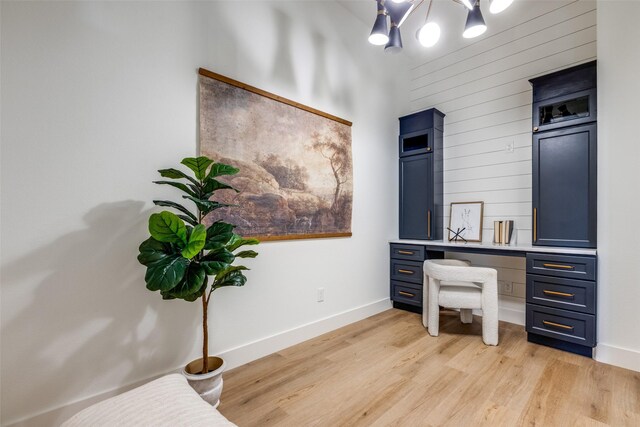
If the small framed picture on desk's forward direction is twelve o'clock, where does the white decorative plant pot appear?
The white decorative plant pot is roughly at 1 o'clock from the small framed picture on desk.

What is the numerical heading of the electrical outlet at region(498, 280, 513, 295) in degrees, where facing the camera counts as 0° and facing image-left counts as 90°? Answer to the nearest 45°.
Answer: approximately 0°

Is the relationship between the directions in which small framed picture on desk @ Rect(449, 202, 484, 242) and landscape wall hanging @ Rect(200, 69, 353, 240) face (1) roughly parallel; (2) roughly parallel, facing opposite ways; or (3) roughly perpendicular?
roughly perpendicular

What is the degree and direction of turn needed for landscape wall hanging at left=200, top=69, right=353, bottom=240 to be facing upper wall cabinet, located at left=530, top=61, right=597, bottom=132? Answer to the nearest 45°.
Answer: approximately 45° to its left

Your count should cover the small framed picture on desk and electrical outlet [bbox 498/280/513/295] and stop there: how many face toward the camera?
2
